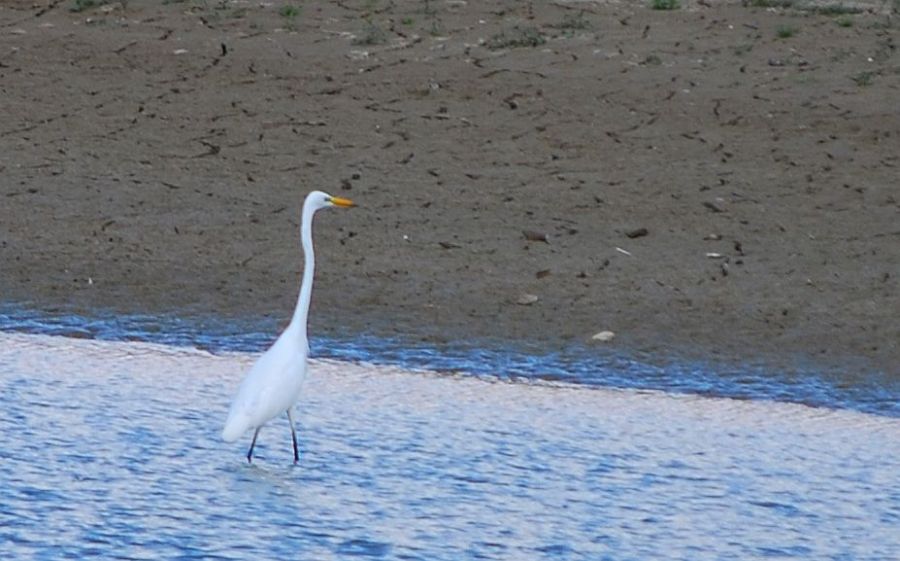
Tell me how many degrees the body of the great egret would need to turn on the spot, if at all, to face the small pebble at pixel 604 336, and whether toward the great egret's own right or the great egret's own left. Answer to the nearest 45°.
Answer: approximately 45° to the great egret's own left

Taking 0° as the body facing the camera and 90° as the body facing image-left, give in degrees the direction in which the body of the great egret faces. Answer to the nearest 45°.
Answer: approximately 270°
